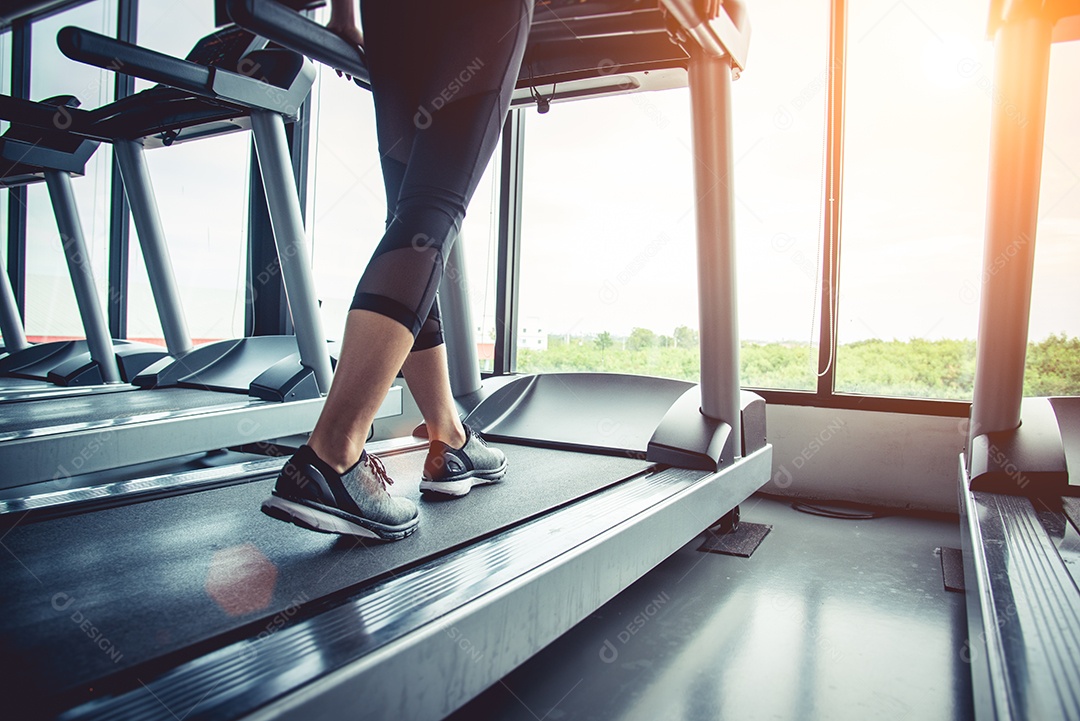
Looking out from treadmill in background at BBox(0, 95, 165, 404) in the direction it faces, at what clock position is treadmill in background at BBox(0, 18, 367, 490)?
treadmill in background at BBox(0, 18, 367, 490) is roughly at 4 o'clock from treadmill in background at BBox(0, 95, 165, 404).

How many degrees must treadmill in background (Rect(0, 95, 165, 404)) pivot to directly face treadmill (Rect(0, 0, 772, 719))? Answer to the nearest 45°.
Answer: approximately 135° to its right

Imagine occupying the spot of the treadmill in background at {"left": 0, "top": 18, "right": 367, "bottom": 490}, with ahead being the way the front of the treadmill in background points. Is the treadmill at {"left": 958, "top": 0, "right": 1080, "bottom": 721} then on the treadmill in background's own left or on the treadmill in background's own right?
on the treadmill in background's own right

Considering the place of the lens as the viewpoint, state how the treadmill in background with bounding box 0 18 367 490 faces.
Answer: facing away from the viewer and to the right of the viewer

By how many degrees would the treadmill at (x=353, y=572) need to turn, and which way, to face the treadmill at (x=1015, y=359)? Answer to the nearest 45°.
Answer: approximately 45° to its right

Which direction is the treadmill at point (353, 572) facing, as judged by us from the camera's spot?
facing away from the viewer and to the right of the viewer

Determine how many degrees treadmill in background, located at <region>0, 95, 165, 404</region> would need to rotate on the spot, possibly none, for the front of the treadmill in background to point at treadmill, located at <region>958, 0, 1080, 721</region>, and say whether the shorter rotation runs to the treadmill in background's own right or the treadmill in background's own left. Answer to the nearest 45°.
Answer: approximately 90° to the treadmill in background's own right

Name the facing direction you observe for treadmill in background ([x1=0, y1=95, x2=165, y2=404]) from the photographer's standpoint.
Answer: facing away from the viewer and to the right of the viewer

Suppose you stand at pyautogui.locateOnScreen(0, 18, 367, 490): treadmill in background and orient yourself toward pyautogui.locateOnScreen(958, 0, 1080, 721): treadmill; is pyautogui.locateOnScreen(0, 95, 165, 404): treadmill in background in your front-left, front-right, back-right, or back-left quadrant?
back-left

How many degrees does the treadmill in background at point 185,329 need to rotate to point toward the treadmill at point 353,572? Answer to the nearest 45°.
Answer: approximately 135° to its right
